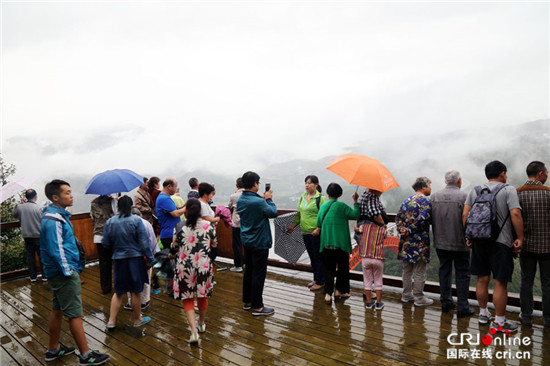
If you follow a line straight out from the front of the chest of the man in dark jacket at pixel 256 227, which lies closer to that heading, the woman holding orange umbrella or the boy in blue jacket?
the woman holding orange umbrella

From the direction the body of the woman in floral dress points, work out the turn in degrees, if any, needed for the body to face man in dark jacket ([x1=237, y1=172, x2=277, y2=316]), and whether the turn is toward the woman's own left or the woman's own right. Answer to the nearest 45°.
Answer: approximately 45° to the woman's own right

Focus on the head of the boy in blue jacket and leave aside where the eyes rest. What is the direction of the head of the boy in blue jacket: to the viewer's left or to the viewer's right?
to the viewer's right

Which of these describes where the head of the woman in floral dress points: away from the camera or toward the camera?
away from the camera

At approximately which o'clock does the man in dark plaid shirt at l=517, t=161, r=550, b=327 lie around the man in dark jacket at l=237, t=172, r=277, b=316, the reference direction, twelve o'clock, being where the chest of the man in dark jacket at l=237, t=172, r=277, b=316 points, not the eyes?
the man in dark plaid shirt at l=517, t=161, r=550, b=327 is roughly at 2 o'clock from the man in dark jacket at l=237, t=172, r=277, b=316.

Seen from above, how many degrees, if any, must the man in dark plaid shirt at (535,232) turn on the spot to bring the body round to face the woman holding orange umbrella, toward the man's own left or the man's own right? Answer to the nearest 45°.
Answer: approximately 90° to the man's own left

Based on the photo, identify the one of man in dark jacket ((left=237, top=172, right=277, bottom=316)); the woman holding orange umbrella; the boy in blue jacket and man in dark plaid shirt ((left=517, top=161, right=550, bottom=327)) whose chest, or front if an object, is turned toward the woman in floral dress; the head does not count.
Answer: the boy in blue jacket

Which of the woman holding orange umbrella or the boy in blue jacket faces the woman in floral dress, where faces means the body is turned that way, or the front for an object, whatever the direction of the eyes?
the boy in blue jacket

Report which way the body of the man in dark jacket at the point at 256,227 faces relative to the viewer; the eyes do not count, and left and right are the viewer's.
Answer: facing away from the viewer and to the right of the viewer

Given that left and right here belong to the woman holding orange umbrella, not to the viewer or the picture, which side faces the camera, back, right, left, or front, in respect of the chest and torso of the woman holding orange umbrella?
back

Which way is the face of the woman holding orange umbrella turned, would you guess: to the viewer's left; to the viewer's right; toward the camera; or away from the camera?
away from the camera
